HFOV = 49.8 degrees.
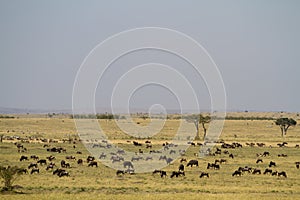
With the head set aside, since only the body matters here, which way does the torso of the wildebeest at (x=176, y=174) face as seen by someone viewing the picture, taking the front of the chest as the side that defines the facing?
to the viewer's left
